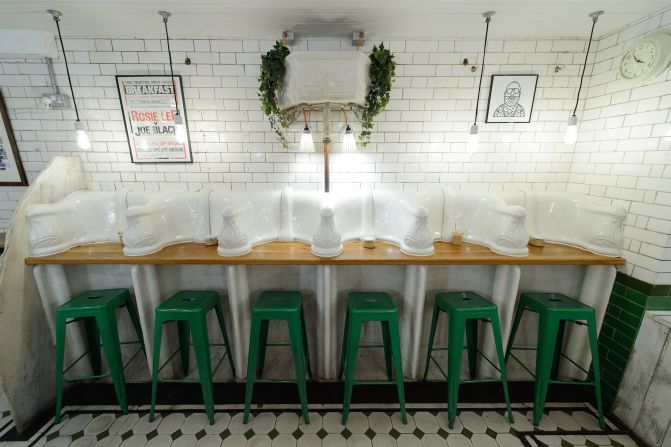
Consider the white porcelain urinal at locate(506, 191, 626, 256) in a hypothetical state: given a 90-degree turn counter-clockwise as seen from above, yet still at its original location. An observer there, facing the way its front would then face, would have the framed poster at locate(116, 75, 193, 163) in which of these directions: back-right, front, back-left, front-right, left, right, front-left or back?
back-right

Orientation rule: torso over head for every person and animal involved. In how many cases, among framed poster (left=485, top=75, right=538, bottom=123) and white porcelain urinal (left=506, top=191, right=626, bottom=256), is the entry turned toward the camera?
2

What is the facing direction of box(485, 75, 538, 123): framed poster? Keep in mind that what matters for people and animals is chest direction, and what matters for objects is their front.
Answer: toward the camera

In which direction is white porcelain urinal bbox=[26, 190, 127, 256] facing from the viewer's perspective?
toward the camera

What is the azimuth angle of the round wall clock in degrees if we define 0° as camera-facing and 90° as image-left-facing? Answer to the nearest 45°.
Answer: approximately 45°

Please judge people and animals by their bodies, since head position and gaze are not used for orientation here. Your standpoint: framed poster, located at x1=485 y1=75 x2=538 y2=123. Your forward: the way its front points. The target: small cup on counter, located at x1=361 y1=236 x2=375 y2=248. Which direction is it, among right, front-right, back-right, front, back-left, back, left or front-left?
front-right

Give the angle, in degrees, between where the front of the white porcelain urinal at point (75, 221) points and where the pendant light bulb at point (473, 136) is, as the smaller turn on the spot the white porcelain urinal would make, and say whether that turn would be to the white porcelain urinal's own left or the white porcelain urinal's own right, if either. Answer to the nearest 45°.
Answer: approximately 45° to the white porcelain urinal's own left

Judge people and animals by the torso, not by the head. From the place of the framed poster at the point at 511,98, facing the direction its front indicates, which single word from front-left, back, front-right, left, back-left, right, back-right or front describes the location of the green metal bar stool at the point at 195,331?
front-right

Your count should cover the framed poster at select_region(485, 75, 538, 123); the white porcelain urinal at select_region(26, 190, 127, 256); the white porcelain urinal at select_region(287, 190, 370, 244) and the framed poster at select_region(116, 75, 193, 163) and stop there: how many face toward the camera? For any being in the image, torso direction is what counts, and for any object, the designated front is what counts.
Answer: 4

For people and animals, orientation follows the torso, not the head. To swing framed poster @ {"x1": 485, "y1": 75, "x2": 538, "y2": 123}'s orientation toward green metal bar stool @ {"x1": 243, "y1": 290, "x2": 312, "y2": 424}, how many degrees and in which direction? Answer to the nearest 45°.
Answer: approximately 45° to its right

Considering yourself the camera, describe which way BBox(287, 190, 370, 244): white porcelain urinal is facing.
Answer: facing the viewer
